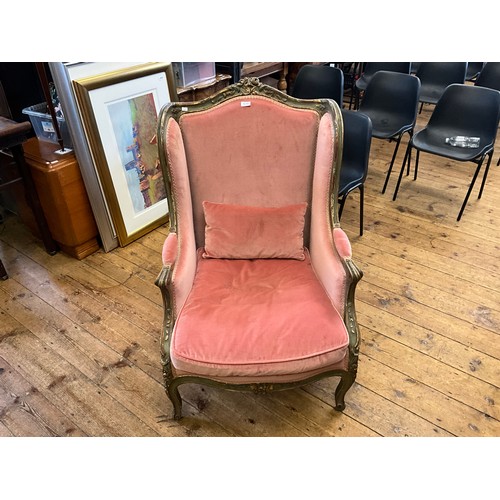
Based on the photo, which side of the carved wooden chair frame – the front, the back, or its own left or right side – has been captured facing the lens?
front

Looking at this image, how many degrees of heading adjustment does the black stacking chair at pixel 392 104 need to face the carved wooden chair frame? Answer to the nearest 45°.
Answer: approximately 45° to its left

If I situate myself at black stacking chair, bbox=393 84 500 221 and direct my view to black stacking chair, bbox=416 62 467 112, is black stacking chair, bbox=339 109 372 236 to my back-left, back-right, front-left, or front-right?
back-left

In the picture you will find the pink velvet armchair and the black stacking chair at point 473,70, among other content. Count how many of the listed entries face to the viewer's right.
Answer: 0

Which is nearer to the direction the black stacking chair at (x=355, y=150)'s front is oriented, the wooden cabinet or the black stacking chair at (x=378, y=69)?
the wooden cabinet

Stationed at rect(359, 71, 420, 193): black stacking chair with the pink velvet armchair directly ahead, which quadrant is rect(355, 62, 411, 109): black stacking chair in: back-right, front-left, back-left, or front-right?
back-right

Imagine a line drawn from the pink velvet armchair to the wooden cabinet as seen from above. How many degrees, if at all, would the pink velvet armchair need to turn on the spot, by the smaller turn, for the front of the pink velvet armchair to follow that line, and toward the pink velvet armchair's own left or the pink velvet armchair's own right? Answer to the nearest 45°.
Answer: approximately 135° to the pink velvet armchair's own right

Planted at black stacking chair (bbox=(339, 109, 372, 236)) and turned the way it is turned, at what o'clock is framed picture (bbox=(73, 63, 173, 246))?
The framed picture is roughly at 1 o'clock from the black stacking chair.

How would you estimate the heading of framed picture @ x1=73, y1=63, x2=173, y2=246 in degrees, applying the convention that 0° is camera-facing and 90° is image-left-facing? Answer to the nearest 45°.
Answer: approximately 315°

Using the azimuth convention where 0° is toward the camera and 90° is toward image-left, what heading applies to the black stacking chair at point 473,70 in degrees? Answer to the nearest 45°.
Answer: approximately 45°

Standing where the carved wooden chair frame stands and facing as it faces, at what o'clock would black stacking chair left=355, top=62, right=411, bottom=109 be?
The black stacking chair is roughly at 7 o'clock from the carved wooden chair frame.

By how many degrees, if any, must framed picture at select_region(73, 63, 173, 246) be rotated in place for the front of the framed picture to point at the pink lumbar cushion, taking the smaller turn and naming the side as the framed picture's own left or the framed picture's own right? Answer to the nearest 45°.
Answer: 0° — it already faces it

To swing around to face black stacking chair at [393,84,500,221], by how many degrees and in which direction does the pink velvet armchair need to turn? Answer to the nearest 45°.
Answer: approximately 135° to its left

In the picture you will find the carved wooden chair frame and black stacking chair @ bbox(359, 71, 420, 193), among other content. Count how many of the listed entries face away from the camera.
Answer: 0

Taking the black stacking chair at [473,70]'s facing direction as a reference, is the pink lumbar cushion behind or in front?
in front
